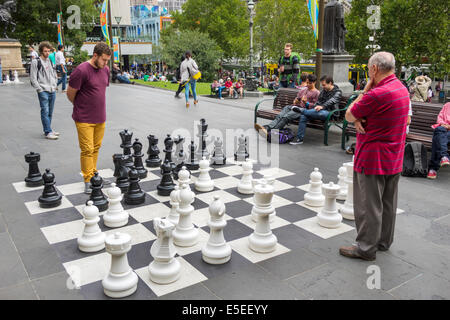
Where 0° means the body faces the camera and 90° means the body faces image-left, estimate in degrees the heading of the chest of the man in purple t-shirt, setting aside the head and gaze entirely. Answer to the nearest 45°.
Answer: approximately 315°

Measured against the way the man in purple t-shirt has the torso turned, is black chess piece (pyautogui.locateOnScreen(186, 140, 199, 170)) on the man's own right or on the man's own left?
on the man's own left

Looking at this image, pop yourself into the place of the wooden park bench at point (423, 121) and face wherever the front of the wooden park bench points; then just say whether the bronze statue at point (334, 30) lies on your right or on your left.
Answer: on your right

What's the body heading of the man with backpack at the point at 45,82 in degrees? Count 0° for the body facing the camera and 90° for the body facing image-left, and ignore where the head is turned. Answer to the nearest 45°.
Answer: approximately 315°

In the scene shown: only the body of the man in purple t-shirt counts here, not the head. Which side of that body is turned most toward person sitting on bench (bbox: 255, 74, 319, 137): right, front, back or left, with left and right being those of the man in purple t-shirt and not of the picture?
left

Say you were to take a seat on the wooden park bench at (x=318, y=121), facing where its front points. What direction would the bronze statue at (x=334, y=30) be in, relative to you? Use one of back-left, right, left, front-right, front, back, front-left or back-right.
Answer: back-right

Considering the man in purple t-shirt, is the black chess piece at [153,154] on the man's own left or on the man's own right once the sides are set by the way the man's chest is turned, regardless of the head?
on the man's own left

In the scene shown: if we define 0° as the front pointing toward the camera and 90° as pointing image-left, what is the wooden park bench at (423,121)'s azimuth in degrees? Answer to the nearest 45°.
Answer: approximately 45°

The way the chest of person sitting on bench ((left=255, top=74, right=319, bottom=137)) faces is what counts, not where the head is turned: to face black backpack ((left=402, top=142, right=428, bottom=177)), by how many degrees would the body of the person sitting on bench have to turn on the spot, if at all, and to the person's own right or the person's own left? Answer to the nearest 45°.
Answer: approximately 90° to the person's own left
